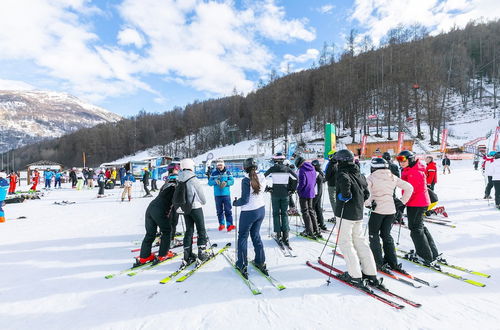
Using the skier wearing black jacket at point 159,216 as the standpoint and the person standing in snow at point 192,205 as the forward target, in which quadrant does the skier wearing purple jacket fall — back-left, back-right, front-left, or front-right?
front-left

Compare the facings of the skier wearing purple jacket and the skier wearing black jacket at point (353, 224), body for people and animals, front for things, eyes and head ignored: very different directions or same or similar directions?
same or similar directions

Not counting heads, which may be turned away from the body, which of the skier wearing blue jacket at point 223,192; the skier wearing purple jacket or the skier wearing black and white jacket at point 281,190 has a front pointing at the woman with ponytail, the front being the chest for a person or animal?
the skier wearing blue jacket

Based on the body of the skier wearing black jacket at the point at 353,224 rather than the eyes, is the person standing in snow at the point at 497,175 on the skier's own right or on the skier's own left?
on the skier's own right

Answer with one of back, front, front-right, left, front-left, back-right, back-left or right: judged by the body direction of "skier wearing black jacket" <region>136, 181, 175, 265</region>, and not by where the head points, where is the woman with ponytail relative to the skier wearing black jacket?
right

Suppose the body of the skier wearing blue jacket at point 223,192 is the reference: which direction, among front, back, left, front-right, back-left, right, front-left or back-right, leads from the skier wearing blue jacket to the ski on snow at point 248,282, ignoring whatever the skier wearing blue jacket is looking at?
front

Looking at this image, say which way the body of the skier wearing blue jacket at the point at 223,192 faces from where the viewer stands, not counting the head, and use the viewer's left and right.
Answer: facing the viewer

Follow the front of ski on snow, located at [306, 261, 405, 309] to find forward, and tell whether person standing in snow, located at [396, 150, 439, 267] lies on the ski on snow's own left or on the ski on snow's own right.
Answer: on the ski on snow's own right

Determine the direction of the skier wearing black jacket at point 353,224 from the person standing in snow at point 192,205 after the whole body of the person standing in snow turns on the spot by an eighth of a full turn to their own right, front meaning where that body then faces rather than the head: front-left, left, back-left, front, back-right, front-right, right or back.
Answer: front-right
